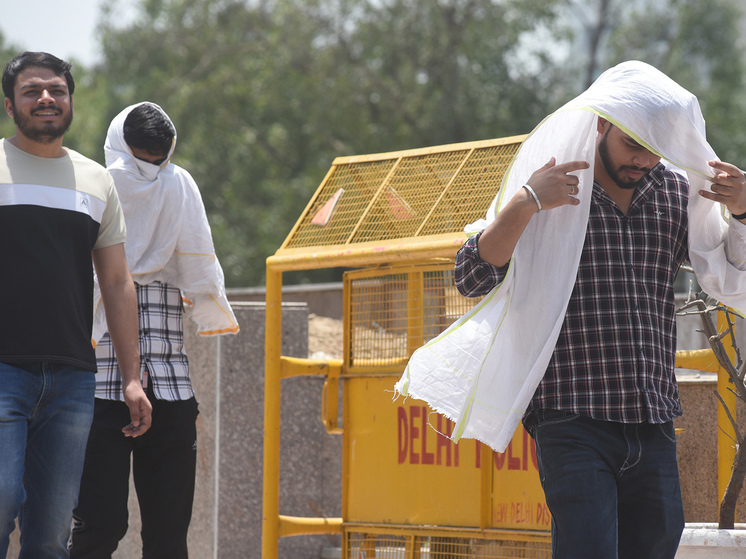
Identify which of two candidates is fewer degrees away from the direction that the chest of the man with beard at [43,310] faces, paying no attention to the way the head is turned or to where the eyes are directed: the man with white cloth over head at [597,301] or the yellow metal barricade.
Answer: the man with white cloth over head

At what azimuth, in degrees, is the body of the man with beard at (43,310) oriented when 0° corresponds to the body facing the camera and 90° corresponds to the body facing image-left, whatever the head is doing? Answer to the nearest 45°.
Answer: approximately 0°

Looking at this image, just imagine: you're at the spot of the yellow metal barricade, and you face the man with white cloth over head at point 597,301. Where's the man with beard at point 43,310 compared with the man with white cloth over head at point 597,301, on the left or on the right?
right

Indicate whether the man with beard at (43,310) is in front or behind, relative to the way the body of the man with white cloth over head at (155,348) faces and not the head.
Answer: in front

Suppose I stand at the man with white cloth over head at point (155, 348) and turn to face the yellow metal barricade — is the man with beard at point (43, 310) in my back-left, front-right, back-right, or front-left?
back-right

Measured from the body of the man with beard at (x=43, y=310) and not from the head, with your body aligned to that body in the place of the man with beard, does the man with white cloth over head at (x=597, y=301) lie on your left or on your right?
on your left

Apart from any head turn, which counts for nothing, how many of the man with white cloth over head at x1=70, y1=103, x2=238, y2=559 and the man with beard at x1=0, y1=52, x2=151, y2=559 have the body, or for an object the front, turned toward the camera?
2

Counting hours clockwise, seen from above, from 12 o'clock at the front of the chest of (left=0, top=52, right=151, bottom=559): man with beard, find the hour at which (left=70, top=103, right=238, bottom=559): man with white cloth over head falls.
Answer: The man with white cloth over head is roughly at 7 o'clock from the man with beard.

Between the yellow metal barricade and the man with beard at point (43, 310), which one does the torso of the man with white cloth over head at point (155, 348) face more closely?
the man with beard
